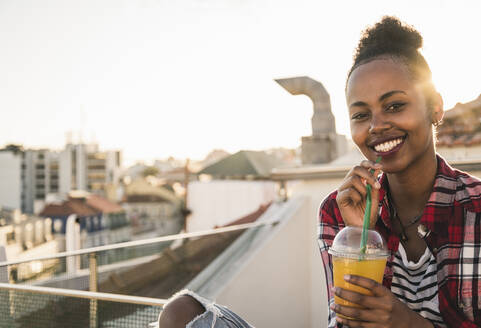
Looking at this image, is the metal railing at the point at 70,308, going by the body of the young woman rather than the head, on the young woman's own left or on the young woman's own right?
on the young woman's own right

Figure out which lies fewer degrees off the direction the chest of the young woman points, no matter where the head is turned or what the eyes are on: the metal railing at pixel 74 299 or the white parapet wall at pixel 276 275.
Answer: the metal railing

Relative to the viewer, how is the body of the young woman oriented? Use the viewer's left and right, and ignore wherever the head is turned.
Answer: facing the viewer and to the left of the viewer

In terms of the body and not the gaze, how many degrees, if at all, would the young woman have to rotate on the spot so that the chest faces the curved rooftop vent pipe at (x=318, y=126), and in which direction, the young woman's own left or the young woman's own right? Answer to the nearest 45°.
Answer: approximately 135° to the young woman's own right

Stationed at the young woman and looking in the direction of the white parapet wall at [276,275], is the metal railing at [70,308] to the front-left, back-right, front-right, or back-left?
front-left

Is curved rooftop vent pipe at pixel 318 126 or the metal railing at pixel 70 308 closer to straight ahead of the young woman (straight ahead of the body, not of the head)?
the metal railing

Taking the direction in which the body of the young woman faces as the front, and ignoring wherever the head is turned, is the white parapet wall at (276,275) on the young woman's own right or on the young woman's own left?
on the young woman's own right
